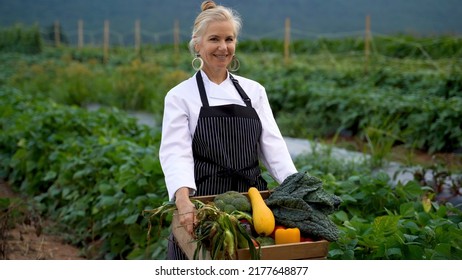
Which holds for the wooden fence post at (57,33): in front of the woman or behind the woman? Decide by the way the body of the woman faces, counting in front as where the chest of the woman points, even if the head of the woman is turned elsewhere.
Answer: behind

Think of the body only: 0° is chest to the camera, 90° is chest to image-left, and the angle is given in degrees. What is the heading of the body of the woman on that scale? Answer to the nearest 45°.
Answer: approximately 315°
